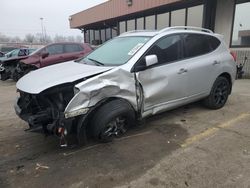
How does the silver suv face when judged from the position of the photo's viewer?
facing the viewer and to the left of the viewer
